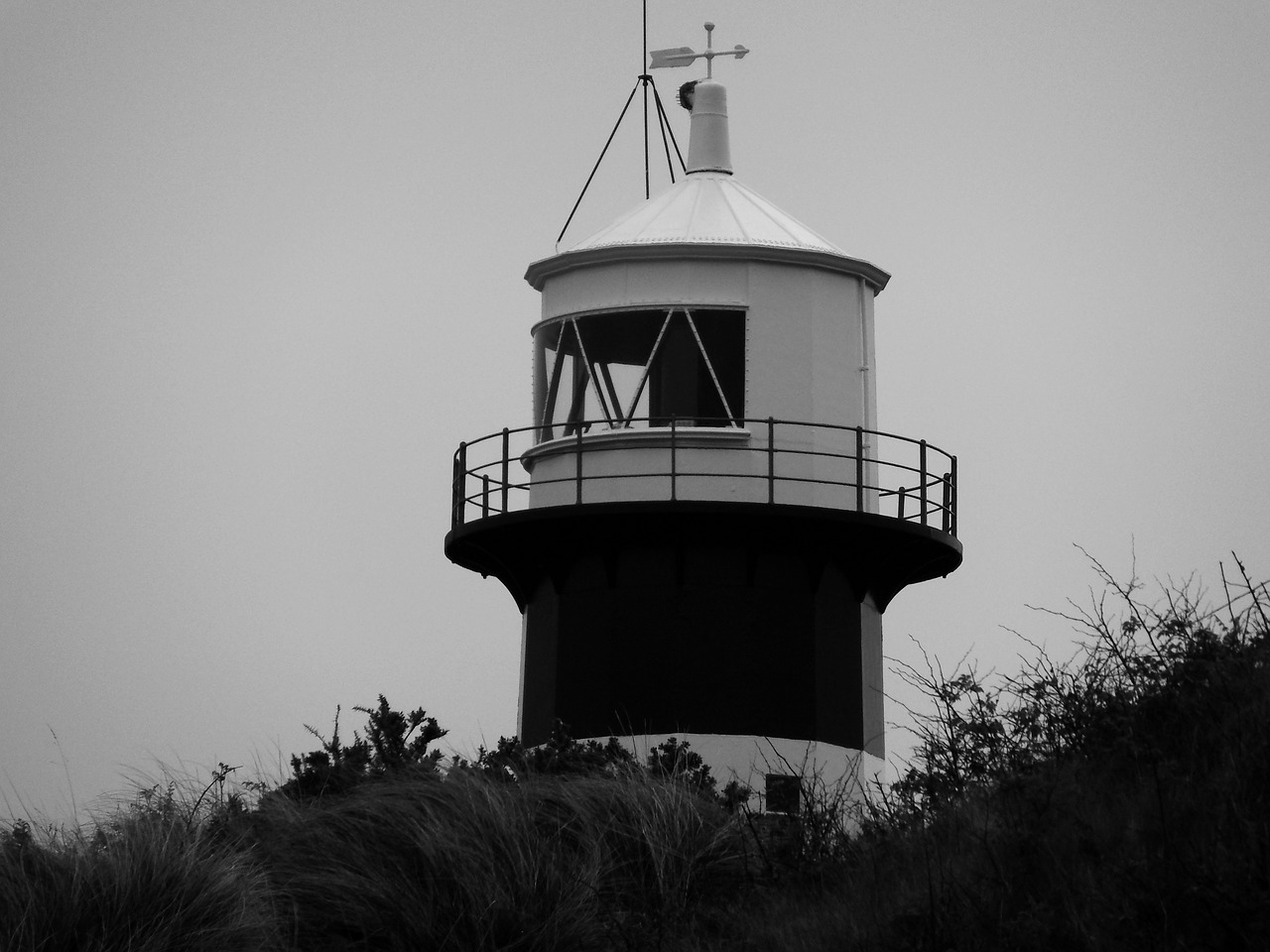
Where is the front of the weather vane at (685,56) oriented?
to the viewer's right
